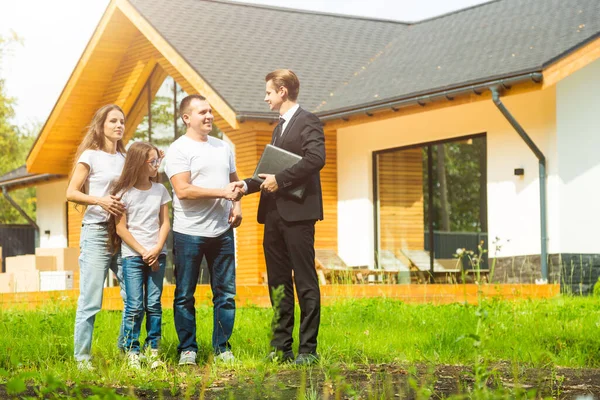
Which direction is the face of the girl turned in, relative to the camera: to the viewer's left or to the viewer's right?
to the viewer's right

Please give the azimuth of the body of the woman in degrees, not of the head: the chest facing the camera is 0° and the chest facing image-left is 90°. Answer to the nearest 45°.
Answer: approximately 315°

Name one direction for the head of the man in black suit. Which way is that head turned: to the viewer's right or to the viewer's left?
to the viewer's left

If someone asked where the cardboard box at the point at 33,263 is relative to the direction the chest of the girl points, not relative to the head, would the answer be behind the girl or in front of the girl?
behind

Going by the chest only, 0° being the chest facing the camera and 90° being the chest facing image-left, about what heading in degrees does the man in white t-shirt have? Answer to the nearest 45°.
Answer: approximately 315°
